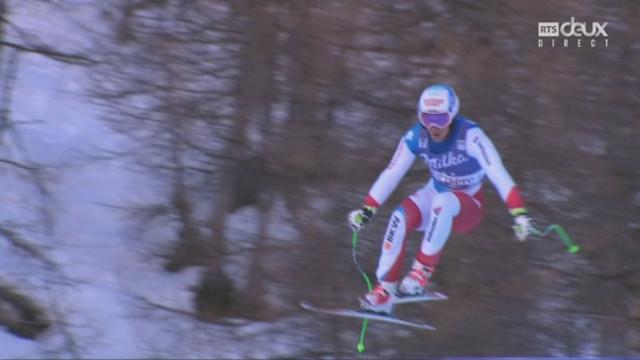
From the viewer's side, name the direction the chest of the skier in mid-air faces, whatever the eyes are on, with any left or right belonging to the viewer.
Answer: facing the viewer and to the left of the viewer
